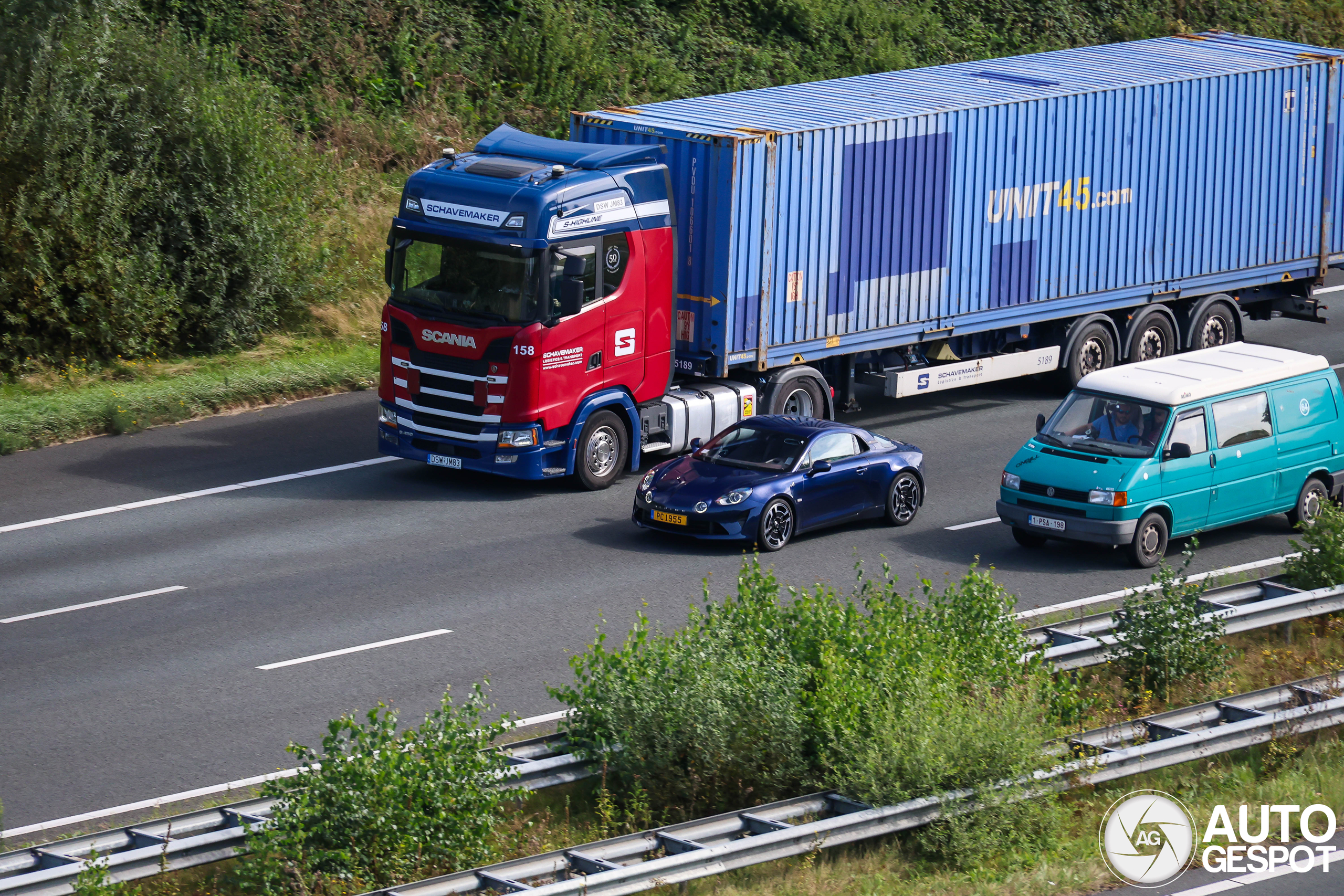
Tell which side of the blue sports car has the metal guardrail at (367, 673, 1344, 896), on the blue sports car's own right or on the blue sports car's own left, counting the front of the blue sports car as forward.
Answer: on the blue sports car's own left

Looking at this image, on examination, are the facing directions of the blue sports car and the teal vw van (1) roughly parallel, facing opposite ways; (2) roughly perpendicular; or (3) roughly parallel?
roughly parallel

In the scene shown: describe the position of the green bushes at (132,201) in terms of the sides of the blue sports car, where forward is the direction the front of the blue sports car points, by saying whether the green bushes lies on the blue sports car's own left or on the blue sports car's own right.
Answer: on the blue sports car's own right

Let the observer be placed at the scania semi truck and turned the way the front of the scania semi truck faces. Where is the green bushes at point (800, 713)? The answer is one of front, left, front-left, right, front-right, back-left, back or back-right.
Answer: front-left

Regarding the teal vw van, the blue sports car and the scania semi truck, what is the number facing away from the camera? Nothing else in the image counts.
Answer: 0

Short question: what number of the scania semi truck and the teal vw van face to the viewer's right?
0

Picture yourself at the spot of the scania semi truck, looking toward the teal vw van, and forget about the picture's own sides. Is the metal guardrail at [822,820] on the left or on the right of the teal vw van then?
right

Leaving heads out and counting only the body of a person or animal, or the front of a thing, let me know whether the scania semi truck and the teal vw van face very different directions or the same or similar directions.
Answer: same or similar directions

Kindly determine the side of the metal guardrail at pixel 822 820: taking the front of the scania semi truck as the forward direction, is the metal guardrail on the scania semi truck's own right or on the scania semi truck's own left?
on the scania semi truck's own left

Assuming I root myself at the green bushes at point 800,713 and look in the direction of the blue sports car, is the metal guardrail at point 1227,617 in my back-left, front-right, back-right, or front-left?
front-right

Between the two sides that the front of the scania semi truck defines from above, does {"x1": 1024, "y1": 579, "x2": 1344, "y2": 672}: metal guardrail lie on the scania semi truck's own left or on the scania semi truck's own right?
on the scania semi truck's own left

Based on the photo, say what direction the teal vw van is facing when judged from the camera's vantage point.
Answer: facing the viewer and to the left of the viewer

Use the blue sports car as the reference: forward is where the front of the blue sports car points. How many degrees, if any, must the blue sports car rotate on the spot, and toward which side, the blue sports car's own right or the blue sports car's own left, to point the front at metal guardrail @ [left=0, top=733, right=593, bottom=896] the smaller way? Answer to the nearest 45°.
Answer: approximately 45° to the blue sports car's own left

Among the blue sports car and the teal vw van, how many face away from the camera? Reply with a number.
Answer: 0

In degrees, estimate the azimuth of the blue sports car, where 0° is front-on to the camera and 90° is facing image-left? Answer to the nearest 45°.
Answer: approximately 45°
